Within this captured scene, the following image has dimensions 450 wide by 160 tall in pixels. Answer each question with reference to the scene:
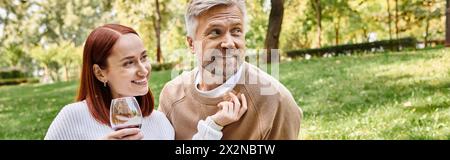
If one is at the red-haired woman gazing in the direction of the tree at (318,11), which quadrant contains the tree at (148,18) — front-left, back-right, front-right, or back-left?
front-left

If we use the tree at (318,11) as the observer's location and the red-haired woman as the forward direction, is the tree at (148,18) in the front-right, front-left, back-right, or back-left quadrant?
front-right

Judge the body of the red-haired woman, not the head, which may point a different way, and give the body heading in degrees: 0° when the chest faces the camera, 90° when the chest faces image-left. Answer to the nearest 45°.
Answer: approximately 315°

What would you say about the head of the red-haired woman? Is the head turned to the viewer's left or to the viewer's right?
to the viewer's right

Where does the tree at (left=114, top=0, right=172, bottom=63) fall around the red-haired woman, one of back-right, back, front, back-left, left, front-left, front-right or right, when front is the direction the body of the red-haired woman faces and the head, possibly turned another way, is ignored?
back-left

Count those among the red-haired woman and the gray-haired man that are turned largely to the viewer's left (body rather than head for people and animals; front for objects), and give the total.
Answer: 0

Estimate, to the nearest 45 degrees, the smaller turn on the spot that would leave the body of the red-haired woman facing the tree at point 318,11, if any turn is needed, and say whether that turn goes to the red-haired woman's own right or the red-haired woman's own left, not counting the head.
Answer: approximately 90° to the red-haired woman's own left

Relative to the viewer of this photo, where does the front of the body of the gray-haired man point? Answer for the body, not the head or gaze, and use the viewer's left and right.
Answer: facing the viewer

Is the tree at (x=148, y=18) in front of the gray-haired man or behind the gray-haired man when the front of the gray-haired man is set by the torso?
behind

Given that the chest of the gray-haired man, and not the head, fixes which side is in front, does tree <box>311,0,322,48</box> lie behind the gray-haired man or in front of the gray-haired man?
behind

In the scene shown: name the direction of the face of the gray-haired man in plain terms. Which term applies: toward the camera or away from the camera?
toward the camera

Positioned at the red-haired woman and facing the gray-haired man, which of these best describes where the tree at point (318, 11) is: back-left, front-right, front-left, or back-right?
front-left
